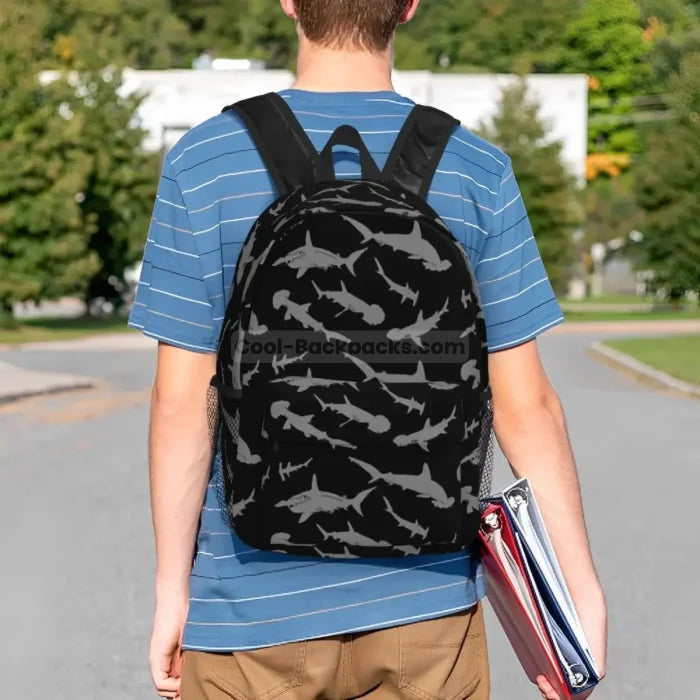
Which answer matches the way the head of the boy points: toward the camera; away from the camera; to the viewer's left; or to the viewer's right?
away from the camera

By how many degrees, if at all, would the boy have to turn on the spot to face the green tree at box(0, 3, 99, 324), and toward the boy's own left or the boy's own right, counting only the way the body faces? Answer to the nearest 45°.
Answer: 0° — they already face it

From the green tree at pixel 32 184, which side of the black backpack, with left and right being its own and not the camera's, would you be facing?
back

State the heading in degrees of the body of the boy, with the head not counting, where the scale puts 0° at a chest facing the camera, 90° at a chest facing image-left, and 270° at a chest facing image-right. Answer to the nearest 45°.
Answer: approximately 180°

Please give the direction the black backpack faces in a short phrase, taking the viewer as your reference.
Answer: facing the viewer
